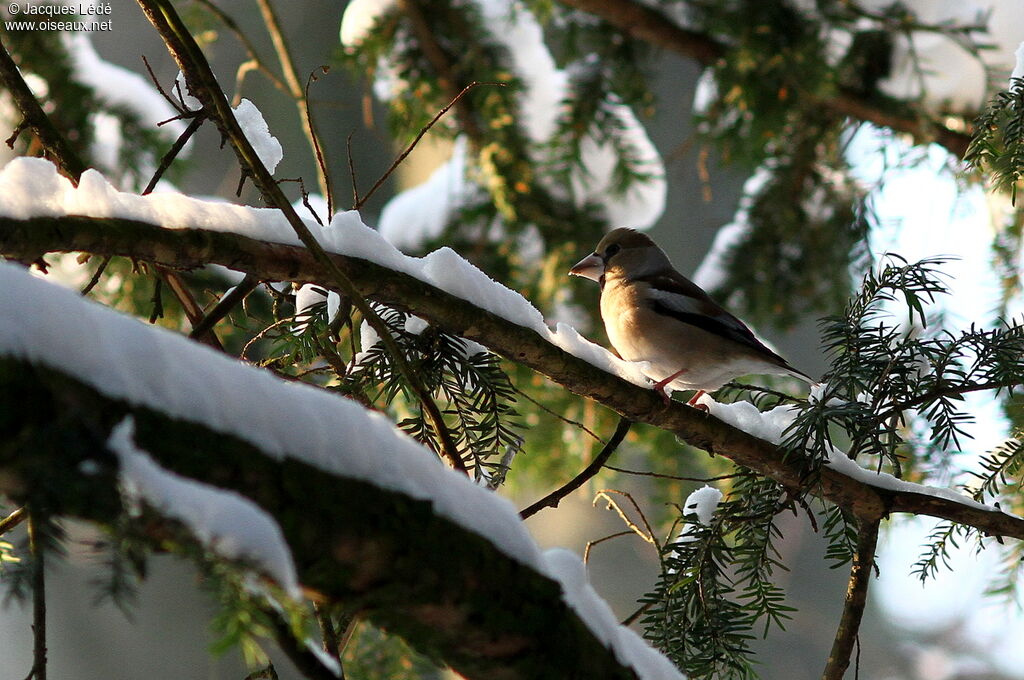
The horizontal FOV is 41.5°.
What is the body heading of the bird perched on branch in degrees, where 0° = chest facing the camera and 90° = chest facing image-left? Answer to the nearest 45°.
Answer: approximately 90°

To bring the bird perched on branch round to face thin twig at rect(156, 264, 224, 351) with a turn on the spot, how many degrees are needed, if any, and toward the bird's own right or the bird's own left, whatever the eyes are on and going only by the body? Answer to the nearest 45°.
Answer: approximately 45° to the bird's own left
